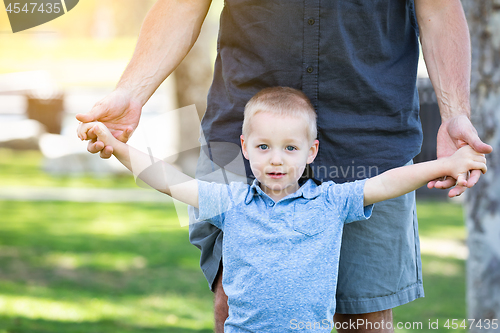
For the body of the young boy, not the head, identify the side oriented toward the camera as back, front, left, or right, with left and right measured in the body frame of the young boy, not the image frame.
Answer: front

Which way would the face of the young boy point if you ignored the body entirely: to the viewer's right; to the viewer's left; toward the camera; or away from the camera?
toward the camera

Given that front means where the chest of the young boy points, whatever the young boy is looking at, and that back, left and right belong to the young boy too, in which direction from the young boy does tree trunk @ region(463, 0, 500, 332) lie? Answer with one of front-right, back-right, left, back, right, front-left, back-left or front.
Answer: back-left

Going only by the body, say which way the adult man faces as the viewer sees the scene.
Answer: toward the camera

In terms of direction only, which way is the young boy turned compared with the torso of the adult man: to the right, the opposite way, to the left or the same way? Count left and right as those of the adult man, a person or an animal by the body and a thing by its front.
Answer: the same way

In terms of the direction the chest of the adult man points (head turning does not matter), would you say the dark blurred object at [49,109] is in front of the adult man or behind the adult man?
behind

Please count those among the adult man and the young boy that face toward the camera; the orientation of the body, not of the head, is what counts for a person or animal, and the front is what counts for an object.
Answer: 2

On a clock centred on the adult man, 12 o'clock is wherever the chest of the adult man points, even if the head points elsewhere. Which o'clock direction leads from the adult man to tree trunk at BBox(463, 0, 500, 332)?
The tree trunk is roughly at 7 o'clock from the adult man.
